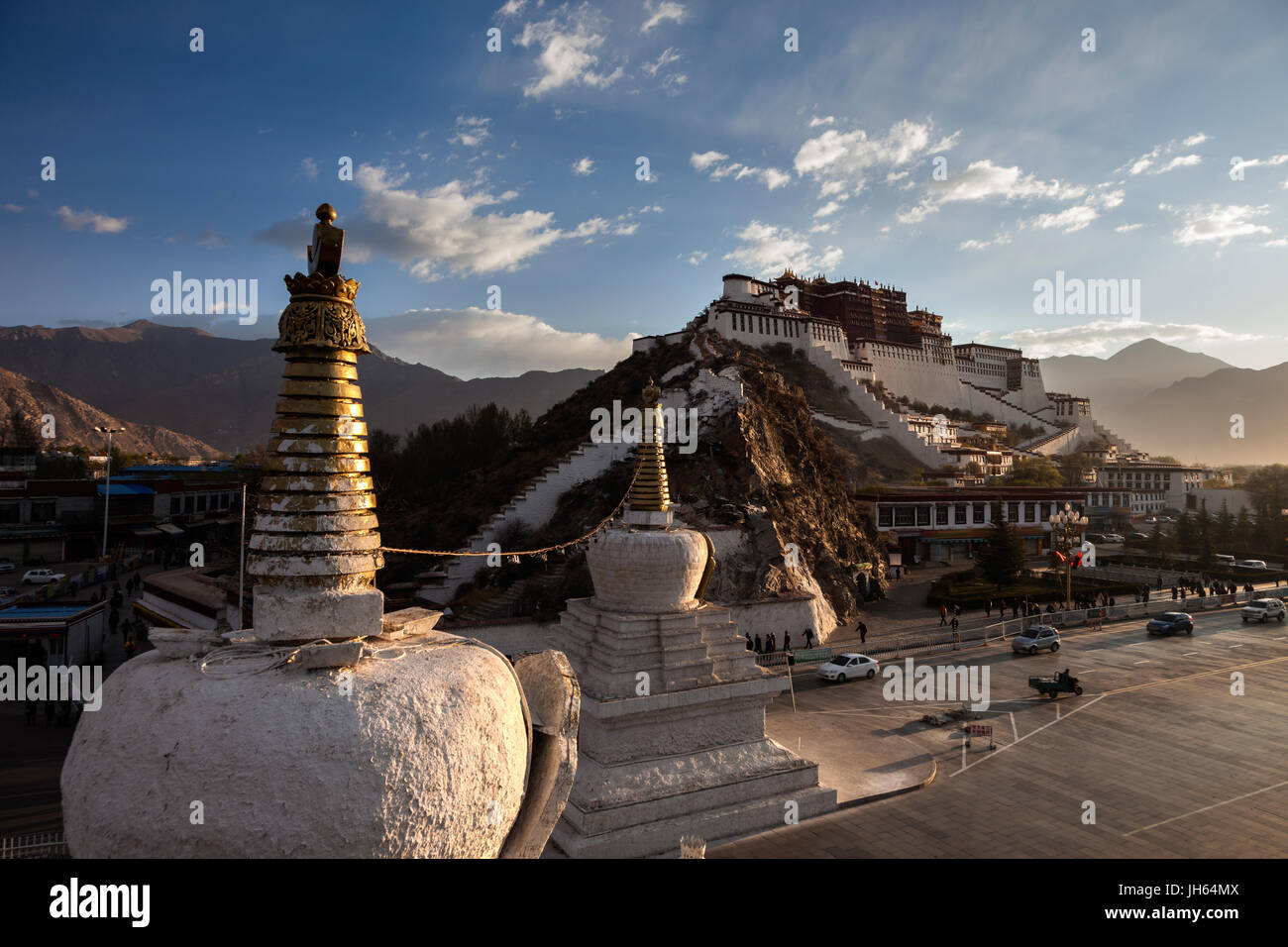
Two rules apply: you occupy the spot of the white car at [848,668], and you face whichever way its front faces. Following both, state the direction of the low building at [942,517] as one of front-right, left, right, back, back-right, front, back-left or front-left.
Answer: back-right

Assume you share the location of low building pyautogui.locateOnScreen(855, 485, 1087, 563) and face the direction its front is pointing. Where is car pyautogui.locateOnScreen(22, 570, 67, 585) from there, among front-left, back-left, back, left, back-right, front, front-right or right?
front-right

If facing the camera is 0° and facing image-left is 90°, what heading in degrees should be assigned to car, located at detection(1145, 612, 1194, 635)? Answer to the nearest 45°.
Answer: approximately 45°

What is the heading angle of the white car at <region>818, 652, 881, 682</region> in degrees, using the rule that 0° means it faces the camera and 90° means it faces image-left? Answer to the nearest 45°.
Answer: approximately 45°

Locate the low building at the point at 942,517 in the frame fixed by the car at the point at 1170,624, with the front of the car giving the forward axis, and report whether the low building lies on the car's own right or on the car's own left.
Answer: on the car's own right

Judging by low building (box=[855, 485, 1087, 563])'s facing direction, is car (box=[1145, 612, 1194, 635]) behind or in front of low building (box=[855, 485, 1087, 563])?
in front

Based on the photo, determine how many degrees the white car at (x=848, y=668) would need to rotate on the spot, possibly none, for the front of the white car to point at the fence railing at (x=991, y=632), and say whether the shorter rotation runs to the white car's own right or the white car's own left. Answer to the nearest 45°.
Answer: approximately 180°

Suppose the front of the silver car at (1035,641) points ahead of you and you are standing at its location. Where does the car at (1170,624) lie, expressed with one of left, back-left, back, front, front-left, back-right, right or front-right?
back

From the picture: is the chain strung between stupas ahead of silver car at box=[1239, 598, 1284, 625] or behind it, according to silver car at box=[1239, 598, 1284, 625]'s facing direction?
ahead

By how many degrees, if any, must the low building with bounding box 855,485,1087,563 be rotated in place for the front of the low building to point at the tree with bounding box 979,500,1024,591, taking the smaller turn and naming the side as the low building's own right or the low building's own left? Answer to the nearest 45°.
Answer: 0° — it already faces it

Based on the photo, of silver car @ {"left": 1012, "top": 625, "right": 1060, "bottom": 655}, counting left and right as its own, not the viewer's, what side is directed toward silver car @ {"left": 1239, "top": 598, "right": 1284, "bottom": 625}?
back

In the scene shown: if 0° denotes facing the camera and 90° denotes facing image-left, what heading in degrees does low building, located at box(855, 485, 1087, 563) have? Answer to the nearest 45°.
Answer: approximately 0°

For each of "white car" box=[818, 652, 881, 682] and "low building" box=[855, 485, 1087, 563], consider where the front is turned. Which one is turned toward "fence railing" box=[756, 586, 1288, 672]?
the low building

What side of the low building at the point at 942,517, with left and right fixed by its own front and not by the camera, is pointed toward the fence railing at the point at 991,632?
front
